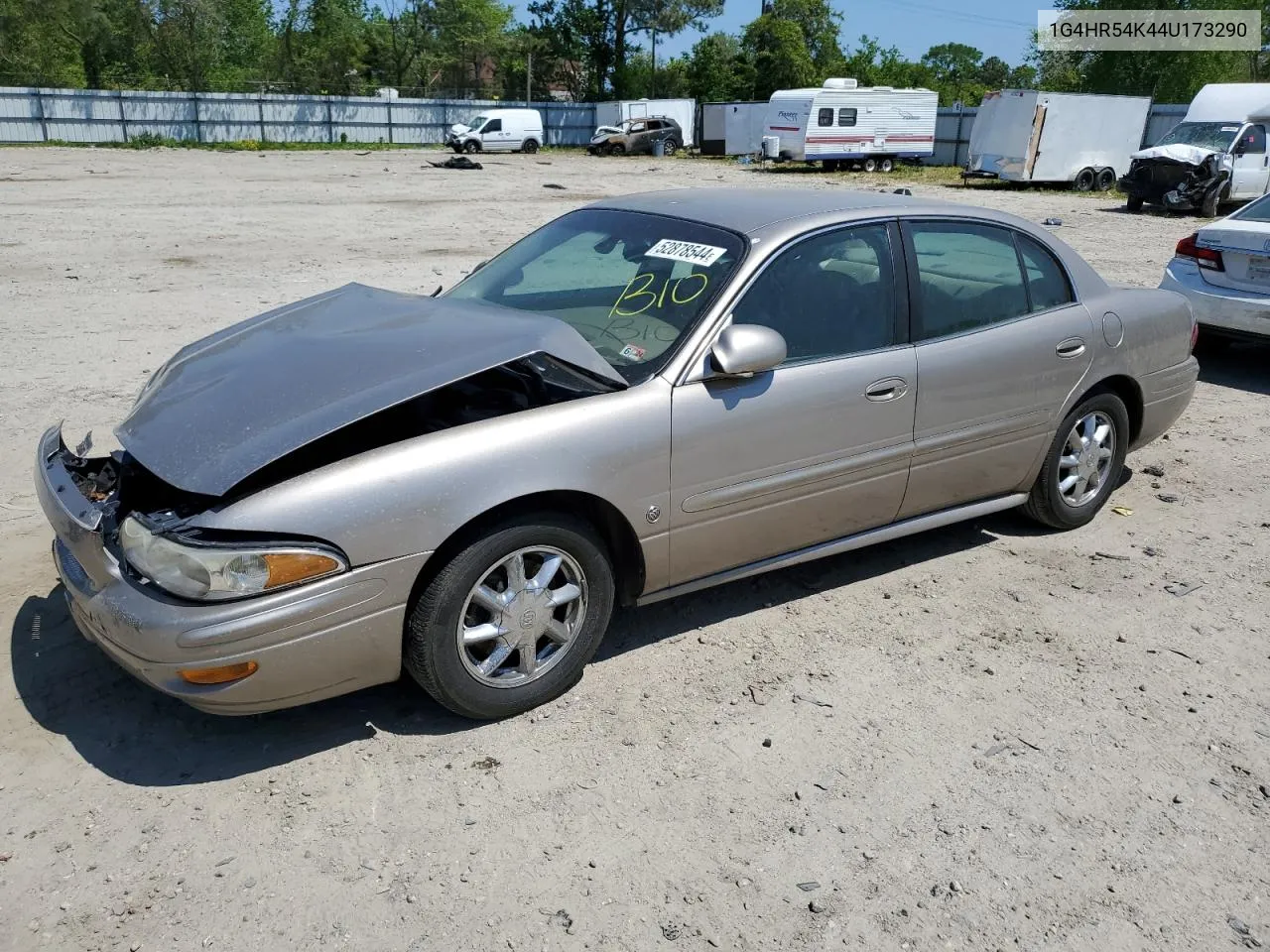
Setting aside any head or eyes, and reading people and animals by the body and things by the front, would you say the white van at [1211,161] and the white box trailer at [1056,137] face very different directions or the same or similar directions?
same or similar directions

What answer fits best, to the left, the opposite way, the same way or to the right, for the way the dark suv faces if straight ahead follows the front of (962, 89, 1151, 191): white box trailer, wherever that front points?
the same way

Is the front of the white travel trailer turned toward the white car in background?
no

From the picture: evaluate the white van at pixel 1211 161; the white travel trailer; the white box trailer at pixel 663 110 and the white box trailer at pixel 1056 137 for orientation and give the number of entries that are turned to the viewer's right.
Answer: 0

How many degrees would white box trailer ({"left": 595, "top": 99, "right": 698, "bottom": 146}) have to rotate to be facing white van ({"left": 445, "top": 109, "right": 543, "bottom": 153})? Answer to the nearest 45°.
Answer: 0° — it already faces it

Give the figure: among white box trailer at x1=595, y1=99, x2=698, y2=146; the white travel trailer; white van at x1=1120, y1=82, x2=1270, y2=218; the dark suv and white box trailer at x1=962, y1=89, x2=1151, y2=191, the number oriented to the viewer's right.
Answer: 0

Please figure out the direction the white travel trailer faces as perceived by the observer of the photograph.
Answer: facing the viewer and to the left of the viewer

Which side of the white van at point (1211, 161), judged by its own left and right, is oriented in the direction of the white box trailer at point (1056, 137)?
right

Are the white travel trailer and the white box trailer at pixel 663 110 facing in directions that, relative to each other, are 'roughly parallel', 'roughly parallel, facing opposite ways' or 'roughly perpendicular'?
roughly parallel

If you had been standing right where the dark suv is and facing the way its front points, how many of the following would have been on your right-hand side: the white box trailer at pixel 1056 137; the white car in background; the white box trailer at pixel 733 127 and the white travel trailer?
0

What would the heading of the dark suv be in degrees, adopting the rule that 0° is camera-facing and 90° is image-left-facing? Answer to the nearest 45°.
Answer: approximately 45°

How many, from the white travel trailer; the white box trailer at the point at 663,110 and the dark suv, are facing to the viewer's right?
0

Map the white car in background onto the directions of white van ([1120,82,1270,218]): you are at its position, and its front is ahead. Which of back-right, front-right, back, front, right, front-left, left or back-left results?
front-left

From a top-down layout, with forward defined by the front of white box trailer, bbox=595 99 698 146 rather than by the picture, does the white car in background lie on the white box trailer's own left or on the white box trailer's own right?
on the white box trailer's own left

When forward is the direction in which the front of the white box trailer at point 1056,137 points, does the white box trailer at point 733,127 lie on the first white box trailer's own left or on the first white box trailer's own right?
on the first white box trailer's own right
